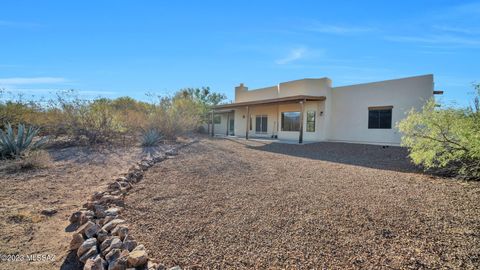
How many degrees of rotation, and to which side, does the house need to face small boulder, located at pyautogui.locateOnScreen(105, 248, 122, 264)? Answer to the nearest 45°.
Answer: approximately 45° to its left

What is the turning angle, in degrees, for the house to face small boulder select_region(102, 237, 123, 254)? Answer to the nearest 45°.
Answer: approximately 45° to its left

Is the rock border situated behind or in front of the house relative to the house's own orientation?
in front

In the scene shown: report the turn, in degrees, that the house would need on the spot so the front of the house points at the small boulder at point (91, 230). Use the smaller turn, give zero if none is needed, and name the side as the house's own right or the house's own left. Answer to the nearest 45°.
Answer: approximately 45° to the house's own left

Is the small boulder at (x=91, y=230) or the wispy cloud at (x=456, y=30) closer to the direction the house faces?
the small boulder

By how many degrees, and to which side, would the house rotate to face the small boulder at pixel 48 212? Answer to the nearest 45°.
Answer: approximately 45° to its left

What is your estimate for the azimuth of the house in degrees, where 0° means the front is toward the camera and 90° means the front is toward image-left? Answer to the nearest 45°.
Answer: approximately 45°

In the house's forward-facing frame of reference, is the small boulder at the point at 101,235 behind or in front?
in front

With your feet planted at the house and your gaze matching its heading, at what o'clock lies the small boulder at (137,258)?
The small boulder is roughly at 11 o'clock from the house.

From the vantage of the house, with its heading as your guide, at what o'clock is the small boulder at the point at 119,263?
The small boulder is roughly at 11 o'clock from the house.

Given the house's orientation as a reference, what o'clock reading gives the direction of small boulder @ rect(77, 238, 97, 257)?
The small boulder is roughly at 11 o'clock from the house.

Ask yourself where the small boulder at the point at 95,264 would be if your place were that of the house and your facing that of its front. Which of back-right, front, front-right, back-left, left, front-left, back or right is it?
front-left

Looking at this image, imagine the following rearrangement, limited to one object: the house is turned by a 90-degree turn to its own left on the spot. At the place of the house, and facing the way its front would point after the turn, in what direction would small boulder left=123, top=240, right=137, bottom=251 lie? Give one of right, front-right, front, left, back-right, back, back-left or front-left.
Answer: front-right

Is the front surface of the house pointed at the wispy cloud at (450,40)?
no

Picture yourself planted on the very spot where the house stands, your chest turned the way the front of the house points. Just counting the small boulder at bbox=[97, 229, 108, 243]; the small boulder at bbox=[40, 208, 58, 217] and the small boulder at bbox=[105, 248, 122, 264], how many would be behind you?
0
